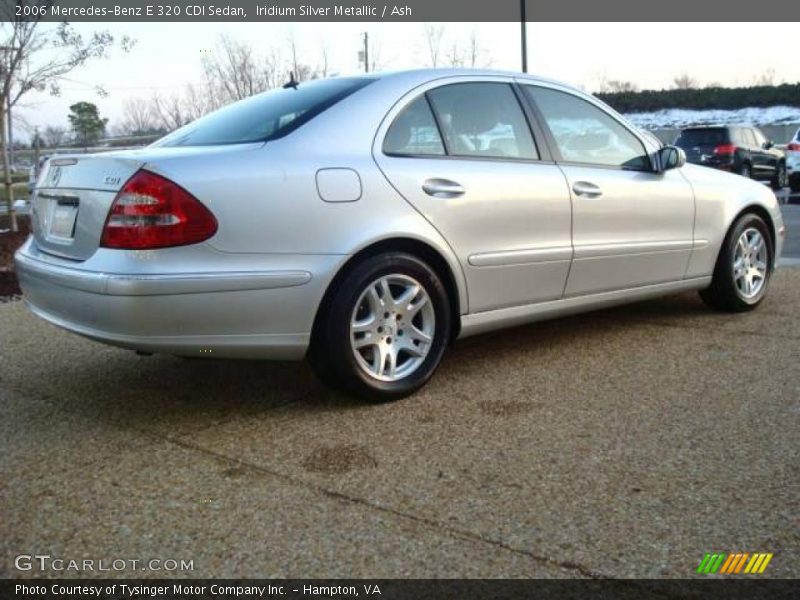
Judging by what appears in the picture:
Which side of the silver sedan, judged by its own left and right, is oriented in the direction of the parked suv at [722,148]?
front

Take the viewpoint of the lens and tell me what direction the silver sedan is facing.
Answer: facing away from the viewer and to the right of the viewer

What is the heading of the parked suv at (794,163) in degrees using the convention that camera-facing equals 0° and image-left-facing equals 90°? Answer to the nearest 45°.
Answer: approximately 225°

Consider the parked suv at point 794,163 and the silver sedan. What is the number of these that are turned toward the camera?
0

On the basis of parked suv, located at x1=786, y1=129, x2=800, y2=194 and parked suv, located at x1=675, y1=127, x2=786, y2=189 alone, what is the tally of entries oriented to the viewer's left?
0

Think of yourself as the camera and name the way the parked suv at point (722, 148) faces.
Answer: facing away from the viewer and to the right of the viewer

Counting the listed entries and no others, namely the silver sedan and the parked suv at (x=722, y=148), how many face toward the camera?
0

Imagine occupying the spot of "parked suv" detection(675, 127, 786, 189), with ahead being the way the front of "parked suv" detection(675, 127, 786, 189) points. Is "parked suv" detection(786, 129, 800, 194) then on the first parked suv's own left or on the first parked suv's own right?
on the first parked suv's own right

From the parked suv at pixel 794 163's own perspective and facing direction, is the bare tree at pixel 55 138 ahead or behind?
behind
